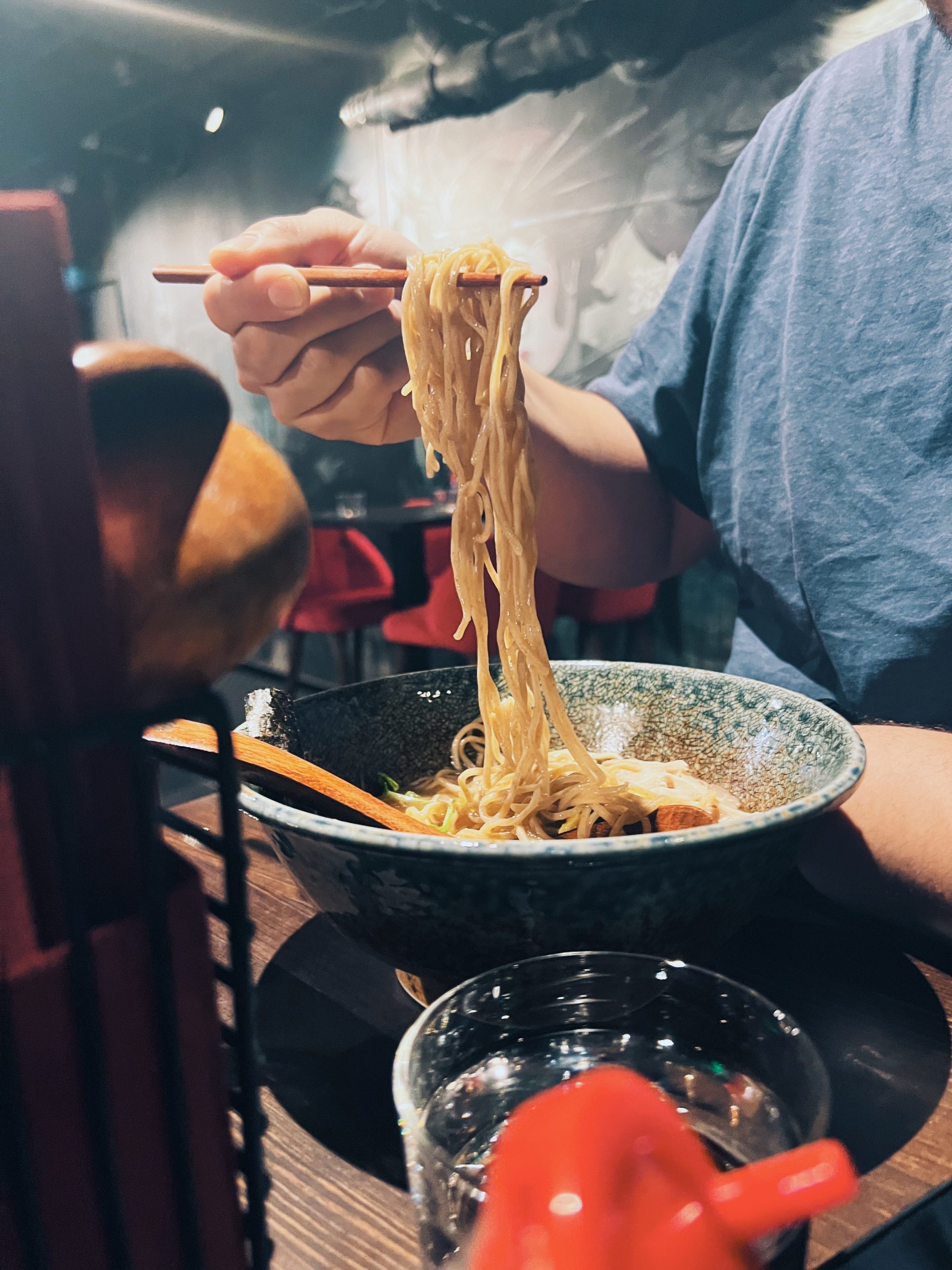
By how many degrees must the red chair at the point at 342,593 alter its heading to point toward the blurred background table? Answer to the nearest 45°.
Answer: approximately 45° to its left
